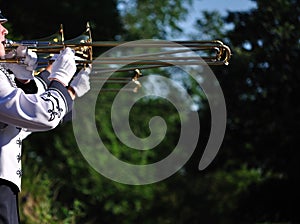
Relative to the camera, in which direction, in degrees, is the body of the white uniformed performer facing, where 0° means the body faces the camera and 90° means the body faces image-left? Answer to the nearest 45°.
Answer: approximately 270°
